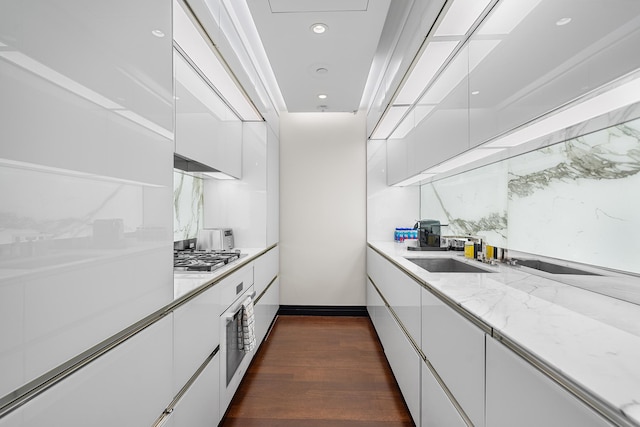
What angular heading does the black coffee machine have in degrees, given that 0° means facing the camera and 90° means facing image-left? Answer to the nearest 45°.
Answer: approximately 90°

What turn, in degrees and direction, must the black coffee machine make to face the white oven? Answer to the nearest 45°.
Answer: approximately 45° to its left

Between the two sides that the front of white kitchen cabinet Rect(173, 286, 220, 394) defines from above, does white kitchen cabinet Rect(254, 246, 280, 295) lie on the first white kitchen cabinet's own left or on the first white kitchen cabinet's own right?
on the first white kitchen cabinet's own left

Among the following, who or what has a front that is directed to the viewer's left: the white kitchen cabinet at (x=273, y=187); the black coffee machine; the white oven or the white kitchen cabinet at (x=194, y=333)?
the black coffee machine

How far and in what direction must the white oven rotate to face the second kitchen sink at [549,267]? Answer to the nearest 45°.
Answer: approximately 45° to its right

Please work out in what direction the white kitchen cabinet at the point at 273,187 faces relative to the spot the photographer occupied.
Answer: facing to the right of the viewer

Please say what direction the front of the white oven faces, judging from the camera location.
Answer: facing to the right of the viewer

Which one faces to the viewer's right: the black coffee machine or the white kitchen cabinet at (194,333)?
the white kitchen cabinet

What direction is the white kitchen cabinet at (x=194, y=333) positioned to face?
to the viewer's right

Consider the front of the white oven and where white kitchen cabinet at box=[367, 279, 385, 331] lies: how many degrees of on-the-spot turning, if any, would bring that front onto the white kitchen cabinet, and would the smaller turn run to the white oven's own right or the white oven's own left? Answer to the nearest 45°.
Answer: approximately 45° to the white oven's own left
